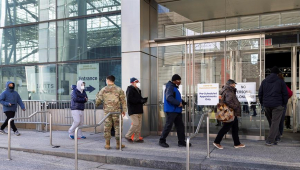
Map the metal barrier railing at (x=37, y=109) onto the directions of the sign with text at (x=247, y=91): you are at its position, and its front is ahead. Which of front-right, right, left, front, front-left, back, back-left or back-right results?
right

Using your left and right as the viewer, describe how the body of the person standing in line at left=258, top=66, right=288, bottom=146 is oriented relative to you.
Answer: facing away from the viewer

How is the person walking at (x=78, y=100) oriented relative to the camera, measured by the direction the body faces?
to the viewer's right

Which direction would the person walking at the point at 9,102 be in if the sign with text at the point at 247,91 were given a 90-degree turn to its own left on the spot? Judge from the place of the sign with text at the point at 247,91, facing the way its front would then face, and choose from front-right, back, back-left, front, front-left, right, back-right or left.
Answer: back

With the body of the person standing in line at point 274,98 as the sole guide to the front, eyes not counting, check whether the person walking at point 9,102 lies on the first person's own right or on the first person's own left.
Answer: on the first person's own left

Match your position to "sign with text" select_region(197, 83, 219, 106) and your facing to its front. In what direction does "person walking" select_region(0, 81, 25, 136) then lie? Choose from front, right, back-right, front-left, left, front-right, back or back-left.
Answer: right

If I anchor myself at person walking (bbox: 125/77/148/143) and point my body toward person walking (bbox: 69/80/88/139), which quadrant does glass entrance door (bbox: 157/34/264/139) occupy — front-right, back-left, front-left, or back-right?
back-right

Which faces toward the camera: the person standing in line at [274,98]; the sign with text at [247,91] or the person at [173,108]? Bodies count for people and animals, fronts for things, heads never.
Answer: the sign with text

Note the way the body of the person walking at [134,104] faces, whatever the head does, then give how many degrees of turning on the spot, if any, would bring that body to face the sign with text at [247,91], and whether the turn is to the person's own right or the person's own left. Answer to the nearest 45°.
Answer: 0° — they already face it

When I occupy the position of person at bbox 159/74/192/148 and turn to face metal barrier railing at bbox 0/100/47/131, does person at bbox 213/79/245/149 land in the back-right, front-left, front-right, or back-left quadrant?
back-right

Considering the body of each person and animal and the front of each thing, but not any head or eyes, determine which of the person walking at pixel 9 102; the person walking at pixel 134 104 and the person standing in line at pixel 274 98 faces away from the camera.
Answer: the person standing in line
